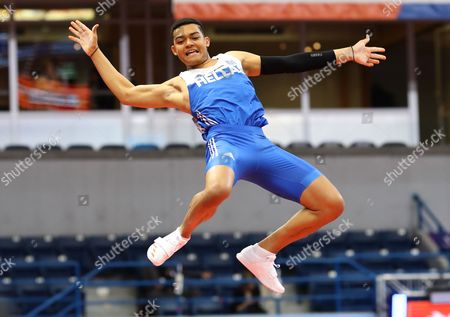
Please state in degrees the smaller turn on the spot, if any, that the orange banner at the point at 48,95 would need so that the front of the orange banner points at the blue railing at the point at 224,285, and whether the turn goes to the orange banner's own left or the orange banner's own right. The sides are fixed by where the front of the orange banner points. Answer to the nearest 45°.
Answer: approximately 45° to the orange banner's own left

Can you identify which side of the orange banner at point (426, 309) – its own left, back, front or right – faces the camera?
front

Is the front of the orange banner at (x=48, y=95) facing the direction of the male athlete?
yes

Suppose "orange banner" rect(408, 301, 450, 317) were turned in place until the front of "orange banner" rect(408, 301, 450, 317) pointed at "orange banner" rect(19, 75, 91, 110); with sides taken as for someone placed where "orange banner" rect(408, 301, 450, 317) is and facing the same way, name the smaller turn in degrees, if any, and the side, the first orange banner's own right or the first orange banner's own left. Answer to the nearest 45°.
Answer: approximately 135° to the first orange banner's own right

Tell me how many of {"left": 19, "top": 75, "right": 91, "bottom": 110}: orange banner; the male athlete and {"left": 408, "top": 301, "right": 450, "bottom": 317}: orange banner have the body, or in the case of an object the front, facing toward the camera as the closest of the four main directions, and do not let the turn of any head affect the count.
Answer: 3

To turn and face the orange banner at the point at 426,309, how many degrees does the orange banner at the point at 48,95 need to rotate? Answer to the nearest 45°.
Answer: approximately 45° to its left

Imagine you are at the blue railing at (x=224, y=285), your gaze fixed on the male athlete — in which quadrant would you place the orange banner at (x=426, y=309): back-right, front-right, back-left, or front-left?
front-left

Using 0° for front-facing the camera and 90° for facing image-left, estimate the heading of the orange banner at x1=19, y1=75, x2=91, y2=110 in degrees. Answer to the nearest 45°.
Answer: approximately 0°

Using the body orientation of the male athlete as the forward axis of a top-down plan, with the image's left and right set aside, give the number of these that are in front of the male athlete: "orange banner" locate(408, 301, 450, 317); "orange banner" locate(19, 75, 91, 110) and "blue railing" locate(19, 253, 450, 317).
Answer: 0

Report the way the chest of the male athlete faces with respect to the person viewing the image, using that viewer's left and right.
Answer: facing the viewer

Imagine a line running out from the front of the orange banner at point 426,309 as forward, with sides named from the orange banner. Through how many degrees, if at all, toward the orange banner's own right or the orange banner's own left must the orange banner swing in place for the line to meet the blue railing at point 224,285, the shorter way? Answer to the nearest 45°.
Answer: approximately 135° to the orange banner's own right

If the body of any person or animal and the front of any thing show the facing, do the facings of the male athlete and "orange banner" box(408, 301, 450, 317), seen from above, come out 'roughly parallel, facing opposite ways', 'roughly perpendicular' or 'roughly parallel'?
roughly parallel

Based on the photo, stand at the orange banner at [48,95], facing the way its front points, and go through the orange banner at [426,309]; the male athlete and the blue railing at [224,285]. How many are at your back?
0

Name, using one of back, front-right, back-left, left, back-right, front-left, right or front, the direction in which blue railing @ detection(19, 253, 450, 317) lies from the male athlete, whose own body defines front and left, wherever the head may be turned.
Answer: back
